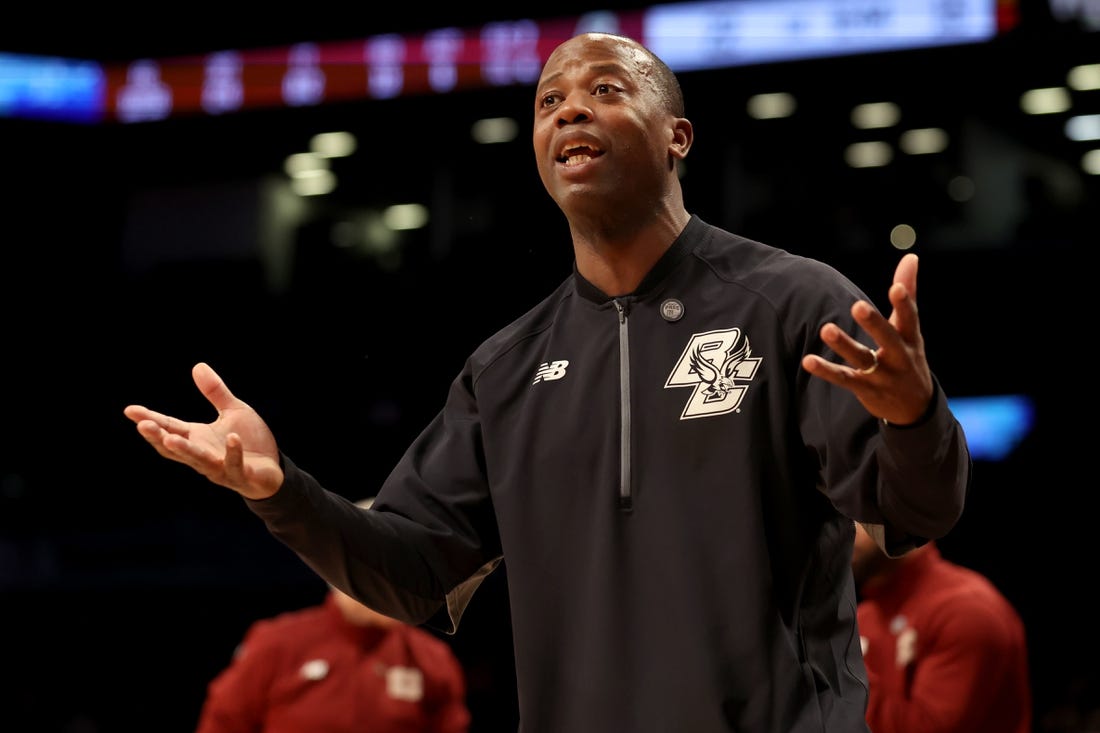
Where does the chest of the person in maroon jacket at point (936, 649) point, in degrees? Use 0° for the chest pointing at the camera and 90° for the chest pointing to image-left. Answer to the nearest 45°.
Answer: approximately 45°

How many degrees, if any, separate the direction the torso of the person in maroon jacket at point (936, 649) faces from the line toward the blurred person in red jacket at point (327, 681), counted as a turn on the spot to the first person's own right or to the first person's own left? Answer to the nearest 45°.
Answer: approximately 45° to the first person's own right

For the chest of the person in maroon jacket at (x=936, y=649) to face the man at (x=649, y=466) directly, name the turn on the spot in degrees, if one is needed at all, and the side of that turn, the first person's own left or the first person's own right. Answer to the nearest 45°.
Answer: approximately 45° to the first person's own left

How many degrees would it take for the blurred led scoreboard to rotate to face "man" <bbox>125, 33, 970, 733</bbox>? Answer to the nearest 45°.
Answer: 0° — it already faces them

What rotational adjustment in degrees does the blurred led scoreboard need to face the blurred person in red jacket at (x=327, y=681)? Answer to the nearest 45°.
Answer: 0° — it already faces them

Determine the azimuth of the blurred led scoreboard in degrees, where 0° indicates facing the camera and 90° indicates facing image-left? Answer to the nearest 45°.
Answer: approximately 0°

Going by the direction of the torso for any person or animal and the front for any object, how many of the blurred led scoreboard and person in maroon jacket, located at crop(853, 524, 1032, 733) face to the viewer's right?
0
